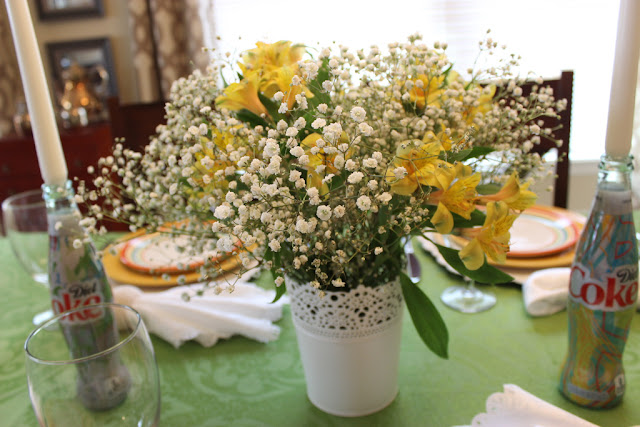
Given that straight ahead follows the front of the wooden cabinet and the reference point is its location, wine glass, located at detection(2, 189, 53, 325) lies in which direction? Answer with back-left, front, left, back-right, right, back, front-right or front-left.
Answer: front-right

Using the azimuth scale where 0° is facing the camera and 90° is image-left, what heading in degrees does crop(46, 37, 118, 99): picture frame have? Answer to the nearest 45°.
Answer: approximately 0°

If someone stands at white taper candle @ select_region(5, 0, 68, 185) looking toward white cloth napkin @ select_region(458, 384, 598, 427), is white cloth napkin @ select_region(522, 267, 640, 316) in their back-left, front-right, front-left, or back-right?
front-left

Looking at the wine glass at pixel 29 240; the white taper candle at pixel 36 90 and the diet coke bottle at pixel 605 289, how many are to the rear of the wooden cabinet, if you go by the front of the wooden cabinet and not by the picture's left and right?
0

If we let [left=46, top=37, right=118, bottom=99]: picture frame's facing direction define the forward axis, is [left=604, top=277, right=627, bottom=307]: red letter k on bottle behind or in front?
in front

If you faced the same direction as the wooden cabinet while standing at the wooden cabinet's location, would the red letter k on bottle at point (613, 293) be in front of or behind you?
in front

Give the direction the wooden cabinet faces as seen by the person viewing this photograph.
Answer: facing the viewer and to the right of the viewer

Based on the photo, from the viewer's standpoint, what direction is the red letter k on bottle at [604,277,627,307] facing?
toward the camera

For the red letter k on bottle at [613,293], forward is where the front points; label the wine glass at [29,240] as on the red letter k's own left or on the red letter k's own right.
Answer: on the red letter k's own right

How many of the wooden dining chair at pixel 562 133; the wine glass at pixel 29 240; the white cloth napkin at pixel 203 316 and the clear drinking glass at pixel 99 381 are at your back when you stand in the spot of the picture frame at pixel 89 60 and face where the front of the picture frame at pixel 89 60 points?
0

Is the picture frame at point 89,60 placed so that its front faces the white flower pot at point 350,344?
yes

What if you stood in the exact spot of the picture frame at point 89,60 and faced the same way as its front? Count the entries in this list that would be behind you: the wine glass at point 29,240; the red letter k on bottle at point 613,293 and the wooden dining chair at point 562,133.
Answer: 0

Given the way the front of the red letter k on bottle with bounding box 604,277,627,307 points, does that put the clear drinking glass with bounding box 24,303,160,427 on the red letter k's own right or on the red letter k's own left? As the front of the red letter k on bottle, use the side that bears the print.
on the red letter k's own right

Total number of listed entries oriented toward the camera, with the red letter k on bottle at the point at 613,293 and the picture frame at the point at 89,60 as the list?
2
